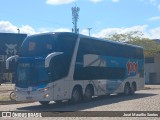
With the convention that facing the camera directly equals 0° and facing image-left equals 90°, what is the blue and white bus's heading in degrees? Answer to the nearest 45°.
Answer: approximately 45°
